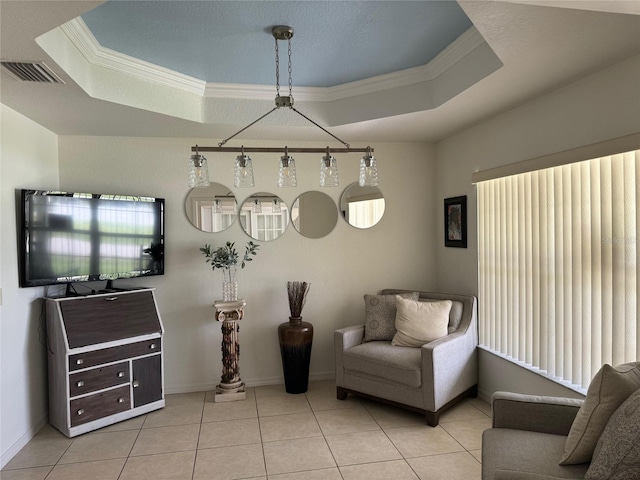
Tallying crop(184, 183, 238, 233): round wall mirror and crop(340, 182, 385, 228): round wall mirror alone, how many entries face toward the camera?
2

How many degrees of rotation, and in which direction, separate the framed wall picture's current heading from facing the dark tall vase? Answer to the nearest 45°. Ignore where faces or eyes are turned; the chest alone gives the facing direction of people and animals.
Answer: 0° — it already faces it

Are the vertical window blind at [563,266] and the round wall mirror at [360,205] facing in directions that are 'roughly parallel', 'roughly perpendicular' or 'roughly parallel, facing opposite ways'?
roughly perpendicular
